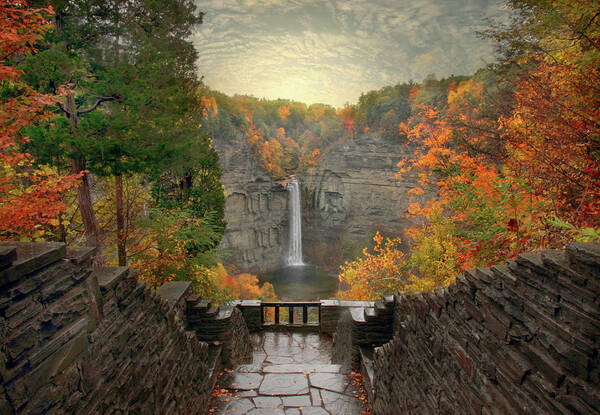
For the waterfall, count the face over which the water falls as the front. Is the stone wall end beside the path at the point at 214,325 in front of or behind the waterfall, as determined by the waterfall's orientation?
in front

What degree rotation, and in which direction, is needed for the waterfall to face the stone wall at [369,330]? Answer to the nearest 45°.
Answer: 0° — it already faces it

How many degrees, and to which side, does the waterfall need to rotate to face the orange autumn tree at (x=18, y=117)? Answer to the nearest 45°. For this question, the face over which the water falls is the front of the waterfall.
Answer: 0° — it already faces it

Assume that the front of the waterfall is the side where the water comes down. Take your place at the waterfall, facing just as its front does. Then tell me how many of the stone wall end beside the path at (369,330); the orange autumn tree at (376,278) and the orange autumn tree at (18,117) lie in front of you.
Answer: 3

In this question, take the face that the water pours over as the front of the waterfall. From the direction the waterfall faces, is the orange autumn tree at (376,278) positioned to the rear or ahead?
ahead

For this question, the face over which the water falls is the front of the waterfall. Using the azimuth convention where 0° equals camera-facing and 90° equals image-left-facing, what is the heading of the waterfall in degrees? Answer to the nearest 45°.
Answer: approximately 0°

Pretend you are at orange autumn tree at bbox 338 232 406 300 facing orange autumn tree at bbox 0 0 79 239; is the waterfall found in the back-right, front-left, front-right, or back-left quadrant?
back-right
